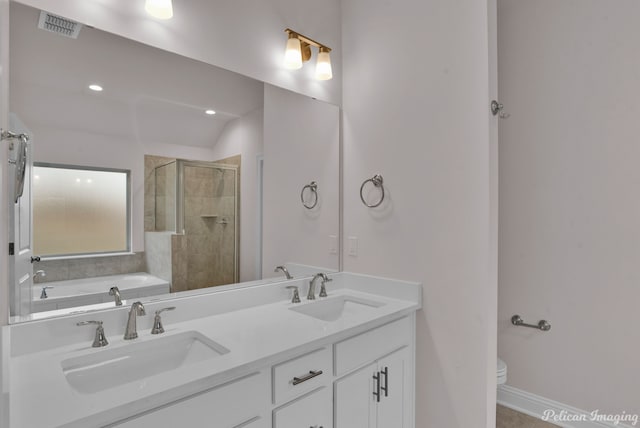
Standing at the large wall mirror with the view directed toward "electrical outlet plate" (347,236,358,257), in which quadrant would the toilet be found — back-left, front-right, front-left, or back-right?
front-right

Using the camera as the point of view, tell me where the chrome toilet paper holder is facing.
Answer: facing the viewer and to the left of the viewer

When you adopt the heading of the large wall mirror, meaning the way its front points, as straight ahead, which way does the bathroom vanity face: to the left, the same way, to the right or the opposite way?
the same way

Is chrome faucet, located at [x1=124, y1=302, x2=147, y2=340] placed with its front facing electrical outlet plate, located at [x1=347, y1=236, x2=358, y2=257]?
no

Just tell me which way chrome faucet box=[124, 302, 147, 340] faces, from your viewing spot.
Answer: facing the viewer and to the right of the viewer

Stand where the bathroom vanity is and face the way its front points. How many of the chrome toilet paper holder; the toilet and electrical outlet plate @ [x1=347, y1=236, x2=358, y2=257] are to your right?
0

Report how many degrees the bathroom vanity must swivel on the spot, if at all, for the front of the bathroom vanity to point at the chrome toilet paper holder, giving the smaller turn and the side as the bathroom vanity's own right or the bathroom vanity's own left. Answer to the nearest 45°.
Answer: approximately 45° to the bathroom vanity's own left

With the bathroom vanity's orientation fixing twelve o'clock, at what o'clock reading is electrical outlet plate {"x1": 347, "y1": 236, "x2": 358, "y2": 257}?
The electrical outlet plate is roughly at 9 o'clock from the bathroom vanity.

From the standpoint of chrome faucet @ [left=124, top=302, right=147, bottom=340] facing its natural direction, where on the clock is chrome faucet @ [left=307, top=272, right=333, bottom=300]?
chrome faucet @ [left=307, top=272, right=333, bottom=300] is roughly at 10 o'clock from chrome faucet @ [left=124, top=302, right=147, bottom=340].

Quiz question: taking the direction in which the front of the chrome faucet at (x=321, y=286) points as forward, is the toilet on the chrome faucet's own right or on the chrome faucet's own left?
on the chrome faucet's own left
